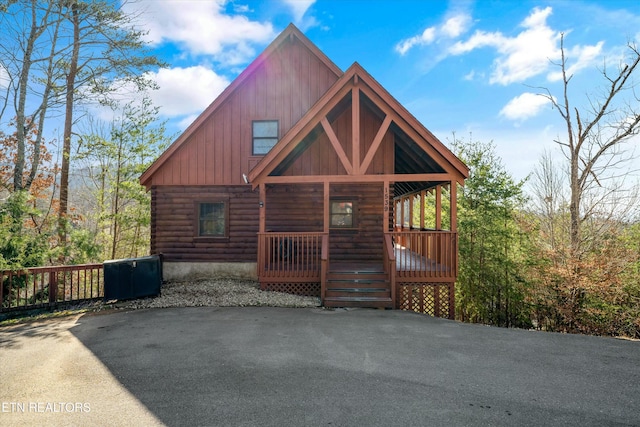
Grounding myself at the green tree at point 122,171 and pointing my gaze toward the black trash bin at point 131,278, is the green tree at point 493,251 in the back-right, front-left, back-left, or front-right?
front-left

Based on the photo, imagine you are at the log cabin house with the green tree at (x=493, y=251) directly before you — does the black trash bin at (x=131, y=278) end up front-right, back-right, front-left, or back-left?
back-right

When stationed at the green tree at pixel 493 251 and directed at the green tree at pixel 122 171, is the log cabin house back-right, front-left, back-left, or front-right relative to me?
front-left

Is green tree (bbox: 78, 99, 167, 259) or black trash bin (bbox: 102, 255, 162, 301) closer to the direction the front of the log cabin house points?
the black trash bin

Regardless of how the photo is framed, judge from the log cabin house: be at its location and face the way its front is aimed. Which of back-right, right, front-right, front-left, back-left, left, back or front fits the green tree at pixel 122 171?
back-right

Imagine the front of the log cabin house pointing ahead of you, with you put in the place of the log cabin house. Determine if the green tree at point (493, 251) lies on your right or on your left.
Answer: on your left

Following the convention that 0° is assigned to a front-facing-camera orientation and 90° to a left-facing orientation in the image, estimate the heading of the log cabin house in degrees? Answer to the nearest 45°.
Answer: approximately 0°

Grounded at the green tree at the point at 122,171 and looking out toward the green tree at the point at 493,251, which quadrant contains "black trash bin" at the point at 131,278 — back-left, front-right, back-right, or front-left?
front-right

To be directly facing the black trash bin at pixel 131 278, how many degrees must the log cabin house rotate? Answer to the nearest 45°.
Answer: approximately 45° to its right
